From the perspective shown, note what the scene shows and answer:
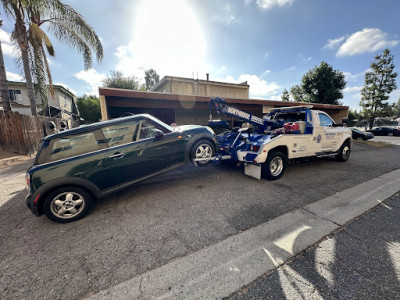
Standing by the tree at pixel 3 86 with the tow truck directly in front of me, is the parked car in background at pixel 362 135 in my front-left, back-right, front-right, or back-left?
front-left

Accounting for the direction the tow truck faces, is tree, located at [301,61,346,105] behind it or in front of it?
in front

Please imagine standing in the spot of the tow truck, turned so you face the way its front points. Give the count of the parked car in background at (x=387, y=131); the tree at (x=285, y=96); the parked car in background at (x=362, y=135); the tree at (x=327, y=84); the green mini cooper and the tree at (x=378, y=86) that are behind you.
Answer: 1

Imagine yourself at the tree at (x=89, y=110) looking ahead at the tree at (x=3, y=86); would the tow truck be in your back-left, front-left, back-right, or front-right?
front-left

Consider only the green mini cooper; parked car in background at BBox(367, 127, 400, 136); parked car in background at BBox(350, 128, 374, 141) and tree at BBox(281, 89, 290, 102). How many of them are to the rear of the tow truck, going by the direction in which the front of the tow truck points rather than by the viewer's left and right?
1

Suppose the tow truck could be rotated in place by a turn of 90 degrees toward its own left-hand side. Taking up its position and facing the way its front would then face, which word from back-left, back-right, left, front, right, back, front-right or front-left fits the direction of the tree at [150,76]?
front

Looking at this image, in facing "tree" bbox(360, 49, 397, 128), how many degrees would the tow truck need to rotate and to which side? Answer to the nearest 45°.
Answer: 0° — it already faces it

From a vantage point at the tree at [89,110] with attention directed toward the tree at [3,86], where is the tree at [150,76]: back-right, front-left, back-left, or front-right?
back-left

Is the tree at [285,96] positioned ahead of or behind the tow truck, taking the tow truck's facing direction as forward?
ahead

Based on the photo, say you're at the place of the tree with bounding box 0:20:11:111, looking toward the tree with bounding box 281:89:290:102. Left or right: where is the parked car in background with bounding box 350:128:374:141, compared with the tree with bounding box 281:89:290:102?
right

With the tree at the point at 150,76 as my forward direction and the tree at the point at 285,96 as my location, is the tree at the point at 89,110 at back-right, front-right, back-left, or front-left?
front-left

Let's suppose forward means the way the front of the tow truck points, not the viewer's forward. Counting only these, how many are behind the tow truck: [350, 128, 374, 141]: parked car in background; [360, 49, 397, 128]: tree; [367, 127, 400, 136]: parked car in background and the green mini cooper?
1

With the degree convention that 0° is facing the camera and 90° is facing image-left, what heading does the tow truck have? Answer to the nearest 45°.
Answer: approximately 225°
